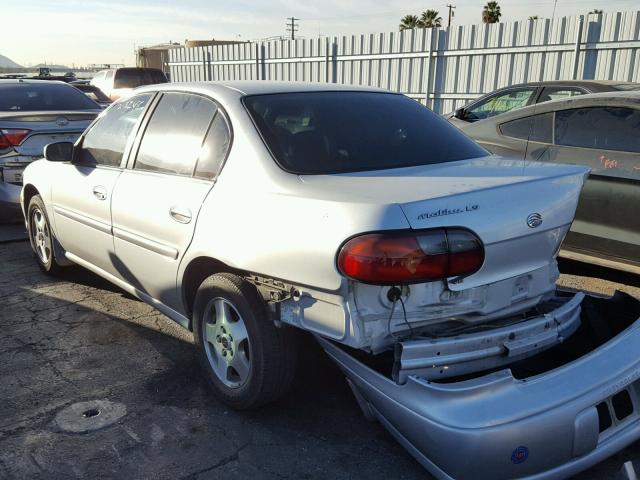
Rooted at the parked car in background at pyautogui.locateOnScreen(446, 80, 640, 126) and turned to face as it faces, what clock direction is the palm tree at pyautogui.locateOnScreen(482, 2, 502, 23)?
The palm tree is roughly at 3 o'clock from the parked car in background.

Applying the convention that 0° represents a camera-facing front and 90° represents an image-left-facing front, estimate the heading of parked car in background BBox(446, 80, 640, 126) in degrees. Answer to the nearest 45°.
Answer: approximately 90°

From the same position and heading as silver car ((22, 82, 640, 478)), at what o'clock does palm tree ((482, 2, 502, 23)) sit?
The palm tree is roughly at 2 o'clock from the silver car.

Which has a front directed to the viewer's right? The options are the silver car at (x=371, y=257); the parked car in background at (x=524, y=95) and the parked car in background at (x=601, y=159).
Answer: the parked car in background at (x=601, y=159)

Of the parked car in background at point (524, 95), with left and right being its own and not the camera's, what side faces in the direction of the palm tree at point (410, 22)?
right

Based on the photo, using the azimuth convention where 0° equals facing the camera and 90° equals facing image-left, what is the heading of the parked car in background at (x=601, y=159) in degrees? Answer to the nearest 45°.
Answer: approximately 270°

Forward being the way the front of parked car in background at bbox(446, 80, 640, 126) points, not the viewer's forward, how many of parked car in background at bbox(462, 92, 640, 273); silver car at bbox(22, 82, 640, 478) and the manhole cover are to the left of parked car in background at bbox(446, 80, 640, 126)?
3

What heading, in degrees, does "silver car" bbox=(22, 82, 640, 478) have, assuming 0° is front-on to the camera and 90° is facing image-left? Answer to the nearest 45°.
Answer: approximately 135°

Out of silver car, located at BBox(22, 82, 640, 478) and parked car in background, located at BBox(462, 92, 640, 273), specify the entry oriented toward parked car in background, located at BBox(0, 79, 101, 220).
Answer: the silver car
